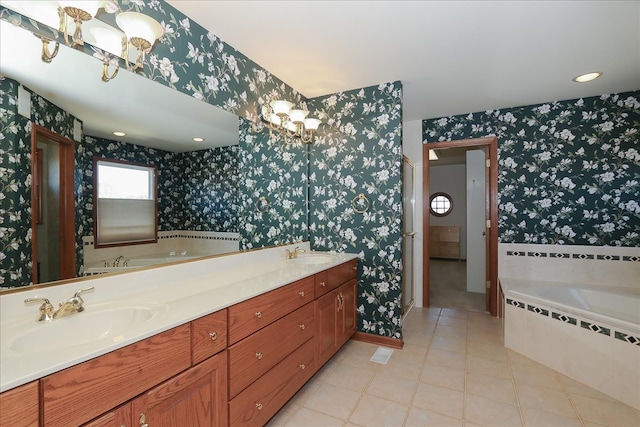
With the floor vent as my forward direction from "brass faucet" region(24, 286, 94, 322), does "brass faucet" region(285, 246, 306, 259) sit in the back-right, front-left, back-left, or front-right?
front-left

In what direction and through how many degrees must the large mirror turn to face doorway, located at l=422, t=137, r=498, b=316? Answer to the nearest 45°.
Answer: approximately 45° to its left

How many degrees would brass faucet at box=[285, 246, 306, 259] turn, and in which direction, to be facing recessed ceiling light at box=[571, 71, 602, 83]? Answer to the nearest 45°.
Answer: approximately 45° to its left

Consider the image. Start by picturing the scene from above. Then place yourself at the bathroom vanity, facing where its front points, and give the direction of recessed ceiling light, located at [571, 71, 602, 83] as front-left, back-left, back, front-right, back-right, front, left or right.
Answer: front-left

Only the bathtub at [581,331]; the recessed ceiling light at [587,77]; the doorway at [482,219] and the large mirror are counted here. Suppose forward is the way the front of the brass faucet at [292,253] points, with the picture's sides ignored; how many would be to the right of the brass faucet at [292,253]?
1

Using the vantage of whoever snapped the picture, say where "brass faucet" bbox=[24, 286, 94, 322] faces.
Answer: facing the viewer and to the right of the viewer

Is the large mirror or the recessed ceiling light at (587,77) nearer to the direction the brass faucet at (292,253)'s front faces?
the recessed ceiling light

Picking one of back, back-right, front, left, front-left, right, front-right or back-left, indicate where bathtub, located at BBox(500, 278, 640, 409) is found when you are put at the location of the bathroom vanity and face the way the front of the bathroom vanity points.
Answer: front-left

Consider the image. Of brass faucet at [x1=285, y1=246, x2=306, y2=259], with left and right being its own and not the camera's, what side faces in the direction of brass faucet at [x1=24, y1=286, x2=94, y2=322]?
right

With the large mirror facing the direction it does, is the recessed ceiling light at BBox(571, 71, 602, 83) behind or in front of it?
in front

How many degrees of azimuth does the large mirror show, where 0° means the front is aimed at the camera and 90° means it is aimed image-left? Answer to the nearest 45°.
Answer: approximately 315°

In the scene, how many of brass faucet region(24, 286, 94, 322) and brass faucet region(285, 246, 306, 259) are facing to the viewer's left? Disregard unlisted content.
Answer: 0

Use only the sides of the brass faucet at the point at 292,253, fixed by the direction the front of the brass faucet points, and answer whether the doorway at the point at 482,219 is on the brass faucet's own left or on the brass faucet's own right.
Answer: on the brass faucet's own left
